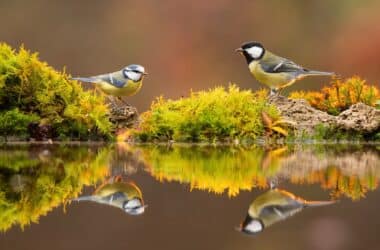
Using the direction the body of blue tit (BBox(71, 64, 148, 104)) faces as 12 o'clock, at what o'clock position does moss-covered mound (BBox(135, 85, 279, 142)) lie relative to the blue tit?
The moss-covered mound is roughly at 1 o'clock from the blue tit.

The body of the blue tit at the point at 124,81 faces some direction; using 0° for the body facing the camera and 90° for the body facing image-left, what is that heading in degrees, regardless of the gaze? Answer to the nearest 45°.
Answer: approximately 270°

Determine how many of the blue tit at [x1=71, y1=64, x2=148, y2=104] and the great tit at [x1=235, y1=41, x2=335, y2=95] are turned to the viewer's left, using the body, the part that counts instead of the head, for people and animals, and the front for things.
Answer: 1

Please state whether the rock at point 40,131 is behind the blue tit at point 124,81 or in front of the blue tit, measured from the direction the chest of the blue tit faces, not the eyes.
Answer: behind

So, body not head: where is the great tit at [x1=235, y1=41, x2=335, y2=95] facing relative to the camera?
to the viewer's left

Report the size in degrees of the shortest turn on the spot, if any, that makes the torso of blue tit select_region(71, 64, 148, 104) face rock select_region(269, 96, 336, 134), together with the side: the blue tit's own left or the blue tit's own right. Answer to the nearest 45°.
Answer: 0° — it already faces it
